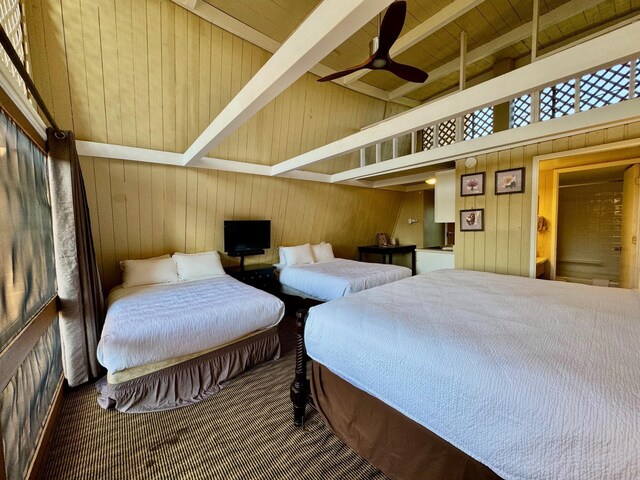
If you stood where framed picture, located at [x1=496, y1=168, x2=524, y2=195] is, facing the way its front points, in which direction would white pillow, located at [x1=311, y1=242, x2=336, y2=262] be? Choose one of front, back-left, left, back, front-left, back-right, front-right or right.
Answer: front-right

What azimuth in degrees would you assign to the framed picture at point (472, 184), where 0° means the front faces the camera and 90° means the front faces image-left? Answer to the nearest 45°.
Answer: approximately 45°

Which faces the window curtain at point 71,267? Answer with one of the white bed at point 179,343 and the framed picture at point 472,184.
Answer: the framed picture

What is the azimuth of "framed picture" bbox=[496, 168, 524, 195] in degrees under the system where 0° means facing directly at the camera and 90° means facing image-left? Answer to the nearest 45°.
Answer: approximately 45°

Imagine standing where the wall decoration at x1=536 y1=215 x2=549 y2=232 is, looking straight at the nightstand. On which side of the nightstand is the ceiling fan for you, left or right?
left

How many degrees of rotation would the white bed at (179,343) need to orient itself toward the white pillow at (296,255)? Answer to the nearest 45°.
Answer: approximately 90° to its left

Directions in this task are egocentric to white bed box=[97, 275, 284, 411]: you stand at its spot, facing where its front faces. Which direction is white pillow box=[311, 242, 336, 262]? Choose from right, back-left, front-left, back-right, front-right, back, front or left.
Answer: left

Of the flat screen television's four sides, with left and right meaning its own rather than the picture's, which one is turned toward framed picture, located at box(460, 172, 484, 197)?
left

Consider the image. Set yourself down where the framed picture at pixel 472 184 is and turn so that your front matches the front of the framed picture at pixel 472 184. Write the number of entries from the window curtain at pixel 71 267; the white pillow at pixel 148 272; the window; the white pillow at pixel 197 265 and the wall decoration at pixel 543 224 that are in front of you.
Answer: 4

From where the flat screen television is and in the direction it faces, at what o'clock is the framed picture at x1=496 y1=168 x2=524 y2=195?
The framed picture is roughly at 10 o'clock from the flat screen television.
